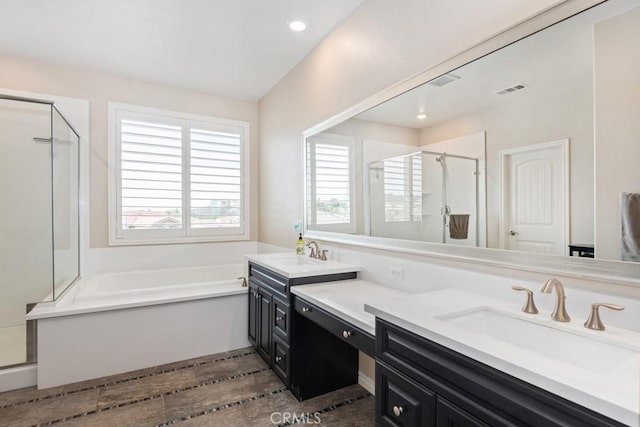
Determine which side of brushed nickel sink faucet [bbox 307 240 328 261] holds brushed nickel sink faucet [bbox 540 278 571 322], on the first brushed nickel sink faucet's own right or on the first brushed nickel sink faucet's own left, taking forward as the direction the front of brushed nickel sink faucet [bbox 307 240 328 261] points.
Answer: on the first brushed nickel sink faucet's own left

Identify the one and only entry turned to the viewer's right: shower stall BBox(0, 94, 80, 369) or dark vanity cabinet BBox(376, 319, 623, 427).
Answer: the shower stall

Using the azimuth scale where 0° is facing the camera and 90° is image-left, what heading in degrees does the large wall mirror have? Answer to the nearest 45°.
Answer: approximately 45°

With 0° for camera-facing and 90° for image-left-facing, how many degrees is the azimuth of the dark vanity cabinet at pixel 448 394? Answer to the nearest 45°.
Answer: approximately 45°

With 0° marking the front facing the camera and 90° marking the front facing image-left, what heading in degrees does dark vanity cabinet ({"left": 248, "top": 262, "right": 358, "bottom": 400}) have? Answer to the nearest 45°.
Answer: approximately 45°

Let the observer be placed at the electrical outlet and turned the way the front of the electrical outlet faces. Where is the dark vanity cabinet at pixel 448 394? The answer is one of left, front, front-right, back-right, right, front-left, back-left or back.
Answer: front-left
